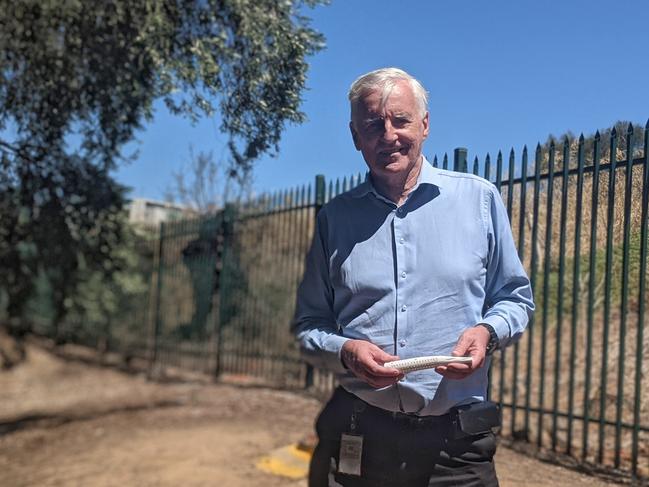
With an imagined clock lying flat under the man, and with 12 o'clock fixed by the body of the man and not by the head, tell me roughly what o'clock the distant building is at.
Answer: The distant building is roughly at 5 o'clock from the man.

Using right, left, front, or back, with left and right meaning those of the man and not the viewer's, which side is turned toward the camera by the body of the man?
front

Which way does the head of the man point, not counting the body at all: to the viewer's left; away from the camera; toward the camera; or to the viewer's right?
toward the camera

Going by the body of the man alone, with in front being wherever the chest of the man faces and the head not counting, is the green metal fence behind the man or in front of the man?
behind
